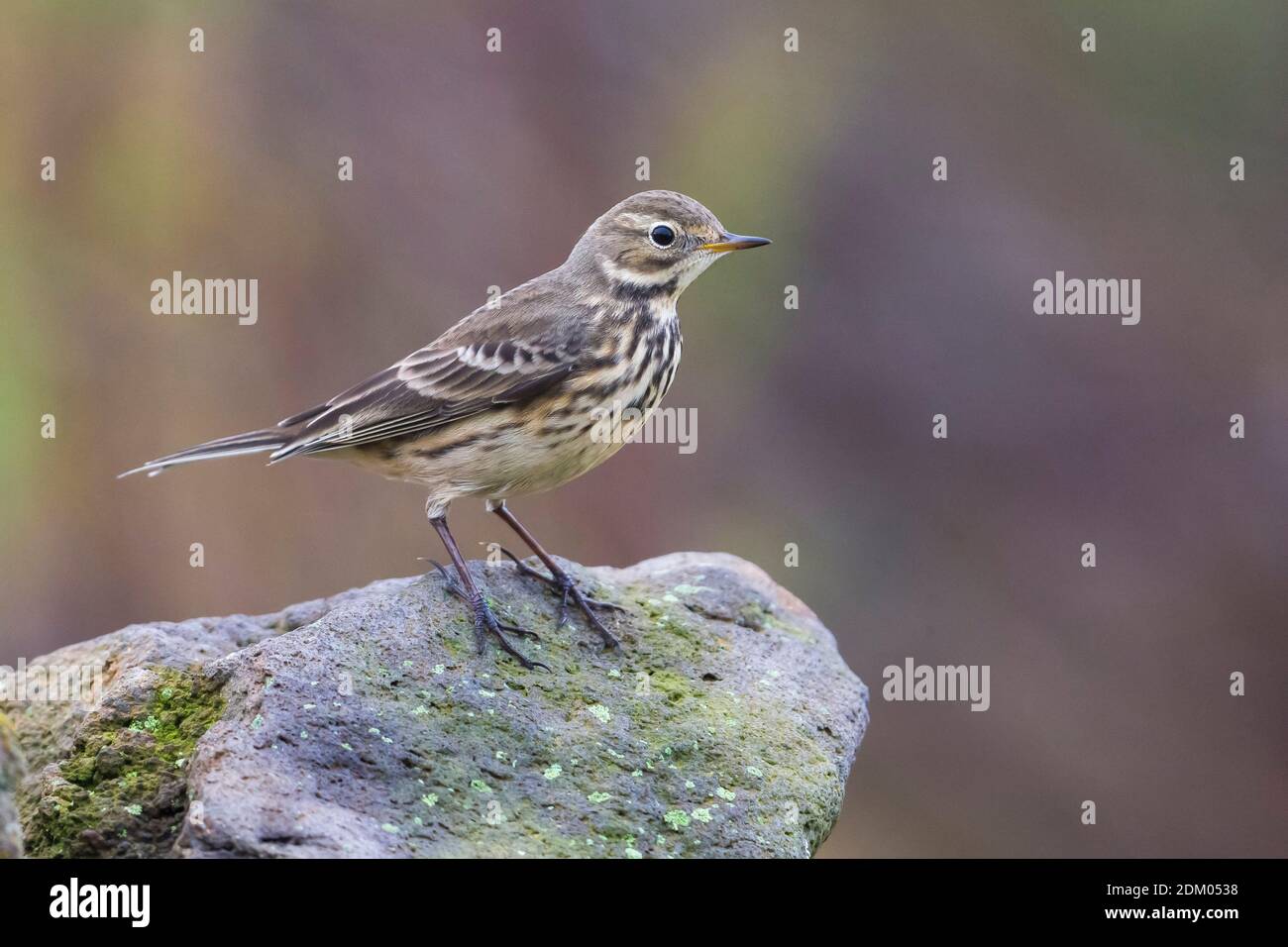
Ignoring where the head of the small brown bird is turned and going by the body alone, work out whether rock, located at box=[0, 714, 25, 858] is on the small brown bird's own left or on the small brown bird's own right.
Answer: on the small brown bird's own right

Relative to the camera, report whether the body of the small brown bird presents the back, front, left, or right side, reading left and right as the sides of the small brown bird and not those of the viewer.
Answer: right
